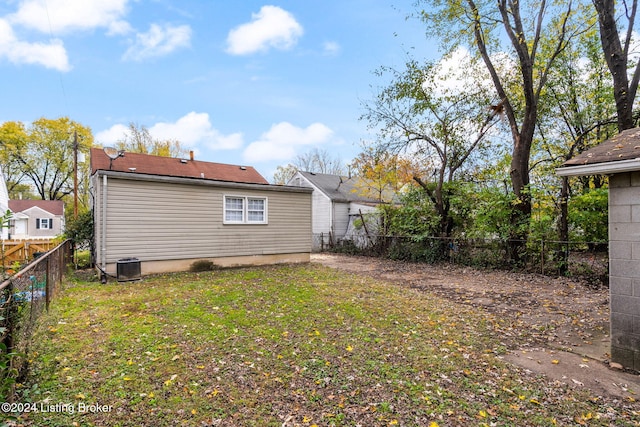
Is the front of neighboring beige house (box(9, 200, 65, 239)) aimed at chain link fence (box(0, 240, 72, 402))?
yes

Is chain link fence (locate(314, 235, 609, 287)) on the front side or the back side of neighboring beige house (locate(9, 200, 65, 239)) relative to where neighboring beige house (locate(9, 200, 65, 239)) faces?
on the front side

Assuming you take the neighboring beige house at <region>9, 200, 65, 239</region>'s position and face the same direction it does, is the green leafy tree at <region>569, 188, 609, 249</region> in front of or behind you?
in front

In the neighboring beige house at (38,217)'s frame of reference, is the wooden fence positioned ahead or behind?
ahead

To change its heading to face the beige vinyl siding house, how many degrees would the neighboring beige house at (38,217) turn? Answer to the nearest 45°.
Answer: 0° — it already faces it

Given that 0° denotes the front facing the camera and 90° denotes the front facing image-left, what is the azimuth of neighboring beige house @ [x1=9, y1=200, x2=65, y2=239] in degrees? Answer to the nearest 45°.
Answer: approximately 0°
